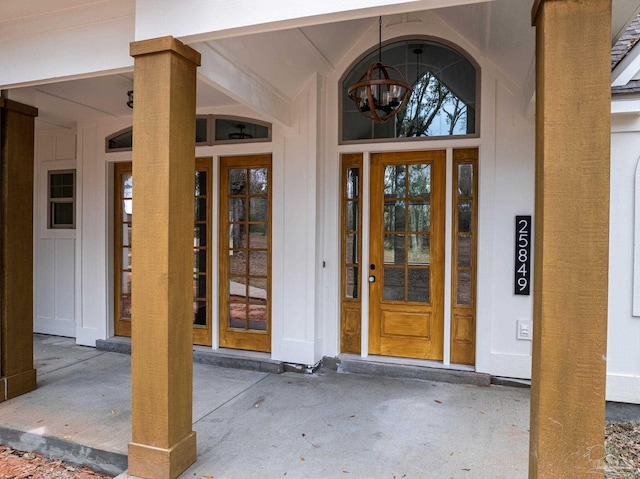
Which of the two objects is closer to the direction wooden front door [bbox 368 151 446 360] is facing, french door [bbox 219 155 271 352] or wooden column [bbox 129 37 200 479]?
the wooden column

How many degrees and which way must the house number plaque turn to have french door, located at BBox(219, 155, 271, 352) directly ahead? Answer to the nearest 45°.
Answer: approximately 90° to its right

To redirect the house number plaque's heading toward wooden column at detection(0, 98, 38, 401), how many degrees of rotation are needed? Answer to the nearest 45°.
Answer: approximately 45° to its right

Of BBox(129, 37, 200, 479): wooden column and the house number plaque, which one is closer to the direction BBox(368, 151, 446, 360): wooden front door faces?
the wooden column

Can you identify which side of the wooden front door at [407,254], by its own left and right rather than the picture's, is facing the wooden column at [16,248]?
right

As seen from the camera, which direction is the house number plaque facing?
toward the camera

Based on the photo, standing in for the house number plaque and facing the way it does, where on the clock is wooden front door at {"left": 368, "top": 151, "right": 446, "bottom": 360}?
The wooden front door is roughly at 3 o'clock from the house number plaque.

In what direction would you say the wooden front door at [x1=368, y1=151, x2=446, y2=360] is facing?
toward the camera

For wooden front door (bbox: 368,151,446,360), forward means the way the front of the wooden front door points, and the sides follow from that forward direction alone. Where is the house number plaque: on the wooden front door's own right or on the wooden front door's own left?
on the wooden front door's own left

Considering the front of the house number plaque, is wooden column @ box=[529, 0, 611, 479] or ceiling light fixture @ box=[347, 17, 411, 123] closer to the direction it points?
the wooden column

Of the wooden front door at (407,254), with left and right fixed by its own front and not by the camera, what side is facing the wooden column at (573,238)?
front

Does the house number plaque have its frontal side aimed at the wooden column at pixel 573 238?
yes

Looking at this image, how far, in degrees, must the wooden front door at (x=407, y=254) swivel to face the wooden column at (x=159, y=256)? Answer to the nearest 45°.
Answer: approximately 45° to its right

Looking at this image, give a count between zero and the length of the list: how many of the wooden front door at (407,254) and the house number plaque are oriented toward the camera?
2

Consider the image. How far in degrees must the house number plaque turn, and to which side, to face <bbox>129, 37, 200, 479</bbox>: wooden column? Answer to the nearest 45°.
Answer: approximately 45° to its right
